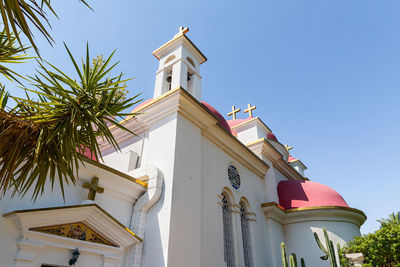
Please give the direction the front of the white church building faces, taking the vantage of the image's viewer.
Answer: facing the viewer and to the left of the viewer
